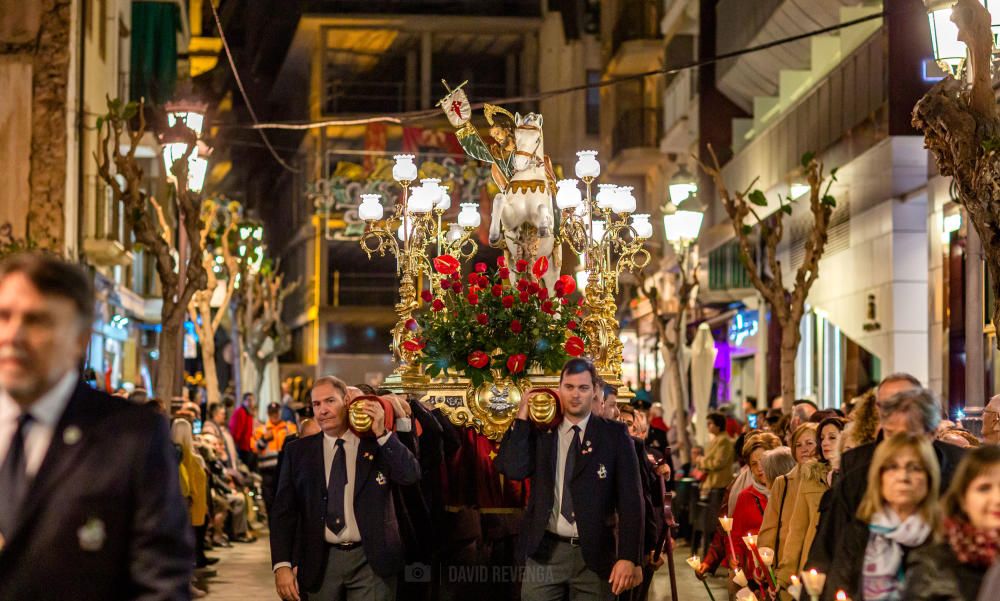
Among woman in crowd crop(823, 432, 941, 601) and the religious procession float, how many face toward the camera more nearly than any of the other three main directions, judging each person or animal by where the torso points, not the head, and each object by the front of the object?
2

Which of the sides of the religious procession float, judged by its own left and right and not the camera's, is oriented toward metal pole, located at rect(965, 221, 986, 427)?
left

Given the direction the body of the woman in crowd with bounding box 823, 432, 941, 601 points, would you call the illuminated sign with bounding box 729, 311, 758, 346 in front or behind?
behind

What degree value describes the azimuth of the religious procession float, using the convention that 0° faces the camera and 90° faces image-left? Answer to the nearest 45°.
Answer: approximately 0°

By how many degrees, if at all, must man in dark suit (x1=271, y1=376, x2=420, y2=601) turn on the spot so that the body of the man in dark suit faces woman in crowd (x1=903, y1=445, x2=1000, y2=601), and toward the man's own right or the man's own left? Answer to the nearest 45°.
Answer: approximately 45° to the man's own left

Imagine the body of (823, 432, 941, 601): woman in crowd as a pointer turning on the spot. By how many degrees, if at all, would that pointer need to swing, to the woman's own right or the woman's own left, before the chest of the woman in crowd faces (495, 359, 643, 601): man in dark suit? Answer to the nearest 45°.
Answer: approximately 135° to the woman's own right

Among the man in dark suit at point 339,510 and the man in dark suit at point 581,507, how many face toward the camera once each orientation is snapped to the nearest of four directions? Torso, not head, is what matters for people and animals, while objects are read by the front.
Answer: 2

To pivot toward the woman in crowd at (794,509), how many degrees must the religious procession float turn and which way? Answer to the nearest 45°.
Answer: approximately 45° to its left

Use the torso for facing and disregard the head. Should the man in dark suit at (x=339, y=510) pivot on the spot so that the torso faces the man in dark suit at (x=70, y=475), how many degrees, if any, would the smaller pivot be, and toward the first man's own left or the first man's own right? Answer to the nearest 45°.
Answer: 0° — they already face them
